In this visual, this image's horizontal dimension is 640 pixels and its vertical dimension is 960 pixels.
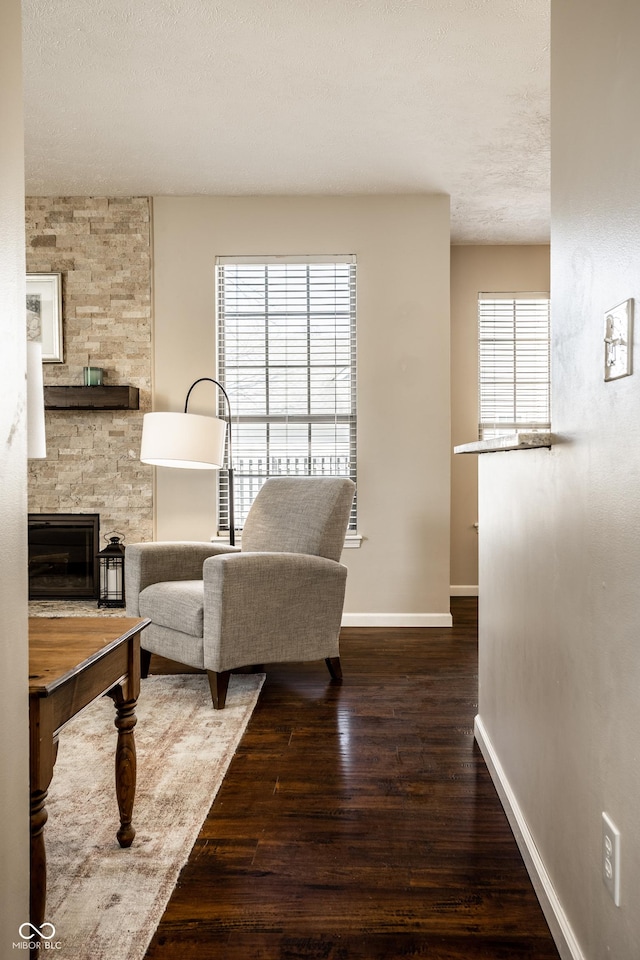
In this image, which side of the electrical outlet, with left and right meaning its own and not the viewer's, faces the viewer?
left

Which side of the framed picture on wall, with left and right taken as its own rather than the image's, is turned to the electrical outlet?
front

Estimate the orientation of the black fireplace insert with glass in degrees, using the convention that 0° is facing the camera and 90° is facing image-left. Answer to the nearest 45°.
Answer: approximately 0°

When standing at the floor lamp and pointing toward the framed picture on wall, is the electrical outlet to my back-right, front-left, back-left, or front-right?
back-left

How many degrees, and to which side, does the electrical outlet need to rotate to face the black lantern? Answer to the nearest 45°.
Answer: approximately 45° to its right

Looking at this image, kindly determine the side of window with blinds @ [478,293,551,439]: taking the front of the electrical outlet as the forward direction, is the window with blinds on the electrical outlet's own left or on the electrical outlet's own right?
on the electrical outlet's own right

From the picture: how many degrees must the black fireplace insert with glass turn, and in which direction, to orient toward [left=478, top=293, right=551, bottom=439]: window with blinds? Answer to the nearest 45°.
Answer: approximately 90° to its left

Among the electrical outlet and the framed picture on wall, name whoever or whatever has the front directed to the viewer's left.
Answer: the electrical outlet

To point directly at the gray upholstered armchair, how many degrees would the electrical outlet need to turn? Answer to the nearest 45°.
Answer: approximately 45° to its right

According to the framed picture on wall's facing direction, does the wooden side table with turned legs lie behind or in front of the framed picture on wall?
in front

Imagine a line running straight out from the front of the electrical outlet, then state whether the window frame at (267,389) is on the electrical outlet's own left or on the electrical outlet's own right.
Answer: on the electrical outlet's own right
